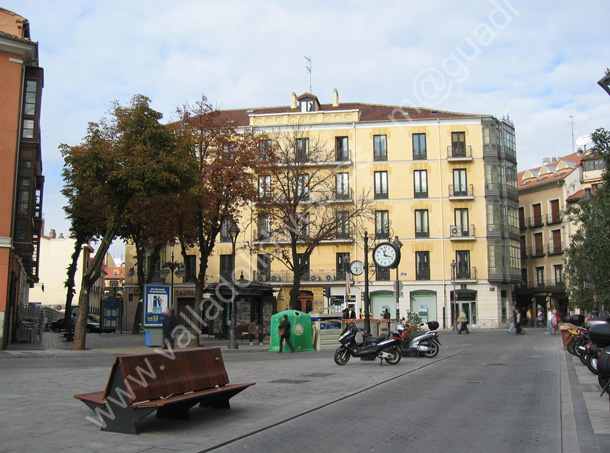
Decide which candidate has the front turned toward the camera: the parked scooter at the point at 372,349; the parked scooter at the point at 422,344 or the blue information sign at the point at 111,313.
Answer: the blue information sign

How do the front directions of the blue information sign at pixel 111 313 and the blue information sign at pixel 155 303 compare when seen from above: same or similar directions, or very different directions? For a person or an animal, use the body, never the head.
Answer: same or similar directions

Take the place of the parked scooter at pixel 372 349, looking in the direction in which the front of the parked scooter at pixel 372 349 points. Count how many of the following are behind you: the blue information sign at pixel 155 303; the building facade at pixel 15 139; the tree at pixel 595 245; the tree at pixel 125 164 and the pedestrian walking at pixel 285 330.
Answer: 1

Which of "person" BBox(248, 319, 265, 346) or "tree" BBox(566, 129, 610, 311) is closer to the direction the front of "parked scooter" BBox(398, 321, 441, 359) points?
the person

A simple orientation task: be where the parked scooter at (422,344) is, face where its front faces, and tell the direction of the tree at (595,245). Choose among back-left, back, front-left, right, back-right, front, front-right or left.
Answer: back

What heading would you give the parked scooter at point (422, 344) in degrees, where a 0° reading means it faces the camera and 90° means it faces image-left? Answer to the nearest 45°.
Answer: approximately 90°

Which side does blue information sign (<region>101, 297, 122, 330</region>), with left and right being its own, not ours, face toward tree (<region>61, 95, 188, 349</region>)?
front

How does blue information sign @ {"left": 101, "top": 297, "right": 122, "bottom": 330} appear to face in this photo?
toward the camera

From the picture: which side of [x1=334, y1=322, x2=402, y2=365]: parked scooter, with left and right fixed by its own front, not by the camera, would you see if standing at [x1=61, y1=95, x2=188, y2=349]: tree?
front

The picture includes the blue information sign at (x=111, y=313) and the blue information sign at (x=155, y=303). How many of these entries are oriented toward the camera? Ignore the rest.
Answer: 2

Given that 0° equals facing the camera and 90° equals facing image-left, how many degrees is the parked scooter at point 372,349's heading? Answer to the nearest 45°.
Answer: approximately 90°

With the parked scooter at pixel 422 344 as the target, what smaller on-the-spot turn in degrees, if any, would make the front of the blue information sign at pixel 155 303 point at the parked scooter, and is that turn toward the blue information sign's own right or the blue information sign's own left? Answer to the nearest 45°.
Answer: approximately 45° to the blue information sign's own left

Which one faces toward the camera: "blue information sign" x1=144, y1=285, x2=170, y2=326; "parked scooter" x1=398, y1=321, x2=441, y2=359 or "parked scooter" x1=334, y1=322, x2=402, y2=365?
the blue information sign

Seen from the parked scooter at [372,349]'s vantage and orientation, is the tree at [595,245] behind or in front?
behind

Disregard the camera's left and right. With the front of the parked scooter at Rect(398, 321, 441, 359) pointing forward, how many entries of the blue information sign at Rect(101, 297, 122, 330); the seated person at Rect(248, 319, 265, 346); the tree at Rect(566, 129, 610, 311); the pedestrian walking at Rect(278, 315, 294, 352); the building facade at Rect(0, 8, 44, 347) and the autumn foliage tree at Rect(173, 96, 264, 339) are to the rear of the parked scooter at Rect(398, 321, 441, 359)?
1

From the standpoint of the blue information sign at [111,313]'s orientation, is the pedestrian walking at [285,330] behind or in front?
in front
